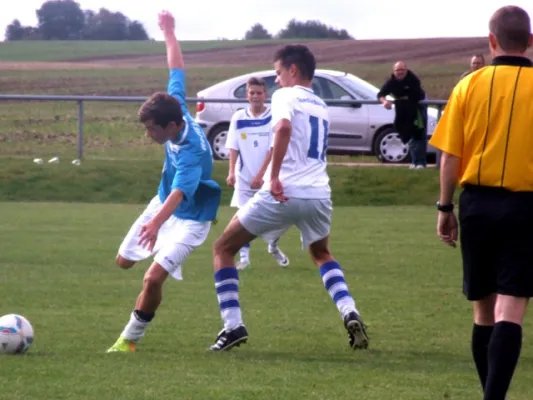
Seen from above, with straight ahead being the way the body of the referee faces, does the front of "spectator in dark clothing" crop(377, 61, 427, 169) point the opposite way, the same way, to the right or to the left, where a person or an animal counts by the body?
the opposite way

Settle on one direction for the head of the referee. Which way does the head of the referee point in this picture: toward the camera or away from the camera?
away from the camera

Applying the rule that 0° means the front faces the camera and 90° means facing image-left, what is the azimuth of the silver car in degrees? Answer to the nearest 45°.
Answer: approximately 270°

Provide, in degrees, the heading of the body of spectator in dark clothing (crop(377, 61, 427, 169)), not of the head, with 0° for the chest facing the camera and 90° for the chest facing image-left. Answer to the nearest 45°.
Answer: approximately 0°

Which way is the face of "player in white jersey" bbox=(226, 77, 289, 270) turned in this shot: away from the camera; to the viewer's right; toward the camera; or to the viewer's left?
toward the camera

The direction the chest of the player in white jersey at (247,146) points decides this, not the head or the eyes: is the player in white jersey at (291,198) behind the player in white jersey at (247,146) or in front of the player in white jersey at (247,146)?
in front

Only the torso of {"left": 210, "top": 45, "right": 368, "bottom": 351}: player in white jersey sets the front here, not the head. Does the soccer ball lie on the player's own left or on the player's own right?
on the player's own left

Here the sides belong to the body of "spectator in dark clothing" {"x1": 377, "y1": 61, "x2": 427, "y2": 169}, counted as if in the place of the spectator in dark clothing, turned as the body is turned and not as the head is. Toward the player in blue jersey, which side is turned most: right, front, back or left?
front

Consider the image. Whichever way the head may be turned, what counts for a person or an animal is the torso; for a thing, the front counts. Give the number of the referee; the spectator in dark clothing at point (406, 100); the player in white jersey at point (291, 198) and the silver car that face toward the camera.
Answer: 1

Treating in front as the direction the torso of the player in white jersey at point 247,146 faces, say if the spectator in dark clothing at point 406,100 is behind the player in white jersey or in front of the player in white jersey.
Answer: behind

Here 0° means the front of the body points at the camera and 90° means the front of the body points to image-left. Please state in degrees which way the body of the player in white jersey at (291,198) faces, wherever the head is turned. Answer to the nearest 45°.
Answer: approximately 135°

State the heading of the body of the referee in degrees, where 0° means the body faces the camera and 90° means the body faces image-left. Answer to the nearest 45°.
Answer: approximately 180°

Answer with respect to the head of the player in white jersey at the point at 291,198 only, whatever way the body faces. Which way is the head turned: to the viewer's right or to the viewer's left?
to the viewer's left

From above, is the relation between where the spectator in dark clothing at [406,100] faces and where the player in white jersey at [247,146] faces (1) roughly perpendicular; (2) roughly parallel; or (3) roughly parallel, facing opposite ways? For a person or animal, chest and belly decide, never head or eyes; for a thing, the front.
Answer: roughly parallel

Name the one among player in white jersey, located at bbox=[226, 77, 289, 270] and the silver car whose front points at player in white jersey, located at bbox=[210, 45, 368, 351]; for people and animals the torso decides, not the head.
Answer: player in white jersey, located at bbox=[226, 77, 289, 270]

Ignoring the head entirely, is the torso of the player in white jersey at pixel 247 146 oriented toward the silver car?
no

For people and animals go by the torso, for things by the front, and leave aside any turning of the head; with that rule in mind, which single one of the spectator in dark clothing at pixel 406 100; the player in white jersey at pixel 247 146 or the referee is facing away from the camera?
the referee

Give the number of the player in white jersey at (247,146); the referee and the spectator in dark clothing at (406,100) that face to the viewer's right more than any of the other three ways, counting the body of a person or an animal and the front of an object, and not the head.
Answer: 0

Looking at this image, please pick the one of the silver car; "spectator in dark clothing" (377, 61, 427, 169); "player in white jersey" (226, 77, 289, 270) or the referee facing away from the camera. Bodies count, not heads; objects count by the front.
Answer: the referee

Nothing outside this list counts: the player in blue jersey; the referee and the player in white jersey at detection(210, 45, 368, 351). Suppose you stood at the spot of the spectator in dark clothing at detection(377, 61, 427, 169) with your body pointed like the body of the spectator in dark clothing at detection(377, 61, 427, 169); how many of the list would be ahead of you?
3

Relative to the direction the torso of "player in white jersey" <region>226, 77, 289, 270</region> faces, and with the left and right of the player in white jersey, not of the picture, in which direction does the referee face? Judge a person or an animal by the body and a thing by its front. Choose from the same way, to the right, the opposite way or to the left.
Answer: the opposite way
